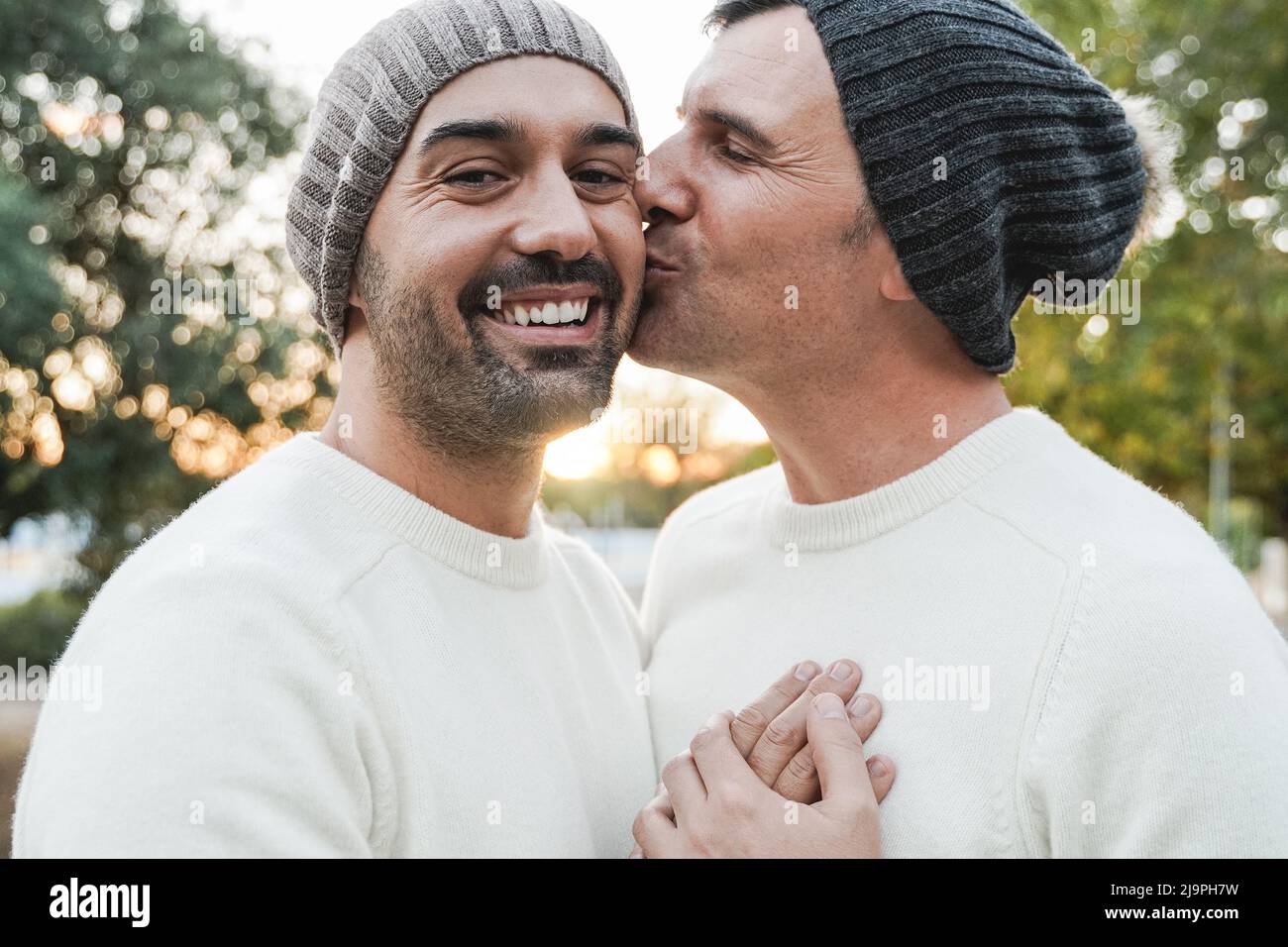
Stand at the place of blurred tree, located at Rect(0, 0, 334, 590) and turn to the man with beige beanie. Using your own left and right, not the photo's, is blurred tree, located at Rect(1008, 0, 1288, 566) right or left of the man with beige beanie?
left

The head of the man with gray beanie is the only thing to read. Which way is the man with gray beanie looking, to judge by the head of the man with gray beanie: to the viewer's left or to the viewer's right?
to the viewer's left

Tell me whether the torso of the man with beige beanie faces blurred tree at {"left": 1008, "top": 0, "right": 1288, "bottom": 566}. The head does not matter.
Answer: no

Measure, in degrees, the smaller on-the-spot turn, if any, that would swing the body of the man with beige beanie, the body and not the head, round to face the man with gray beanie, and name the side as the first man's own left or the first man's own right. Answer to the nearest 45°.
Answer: approximately 45° to the first man's own left

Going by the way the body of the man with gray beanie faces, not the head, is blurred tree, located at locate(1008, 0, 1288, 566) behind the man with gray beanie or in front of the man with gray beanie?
behind

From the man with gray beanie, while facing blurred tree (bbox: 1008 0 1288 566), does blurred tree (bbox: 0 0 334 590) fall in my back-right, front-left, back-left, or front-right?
front-left

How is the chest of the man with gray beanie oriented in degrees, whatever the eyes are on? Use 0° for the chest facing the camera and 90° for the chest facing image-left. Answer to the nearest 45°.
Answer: approximately 45°

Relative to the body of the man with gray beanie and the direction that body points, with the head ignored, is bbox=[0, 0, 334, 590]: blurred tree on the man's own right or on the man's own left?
on the man's own right

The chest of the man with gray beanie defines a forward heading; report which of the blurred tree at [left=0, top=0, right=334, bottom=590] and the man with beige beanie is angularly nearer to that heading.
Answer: the man with beige beanie

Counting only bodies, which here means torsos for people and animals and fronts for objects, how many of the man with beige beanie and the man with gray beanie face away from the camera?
0

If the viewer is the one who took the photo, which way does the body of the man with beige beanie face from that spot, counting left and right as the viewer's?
facing the viewer and to the right of the viewer

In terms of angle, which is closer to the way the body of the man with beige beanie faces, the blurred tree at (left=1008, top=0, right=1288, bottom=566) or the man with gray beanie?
the man with gray beanie
